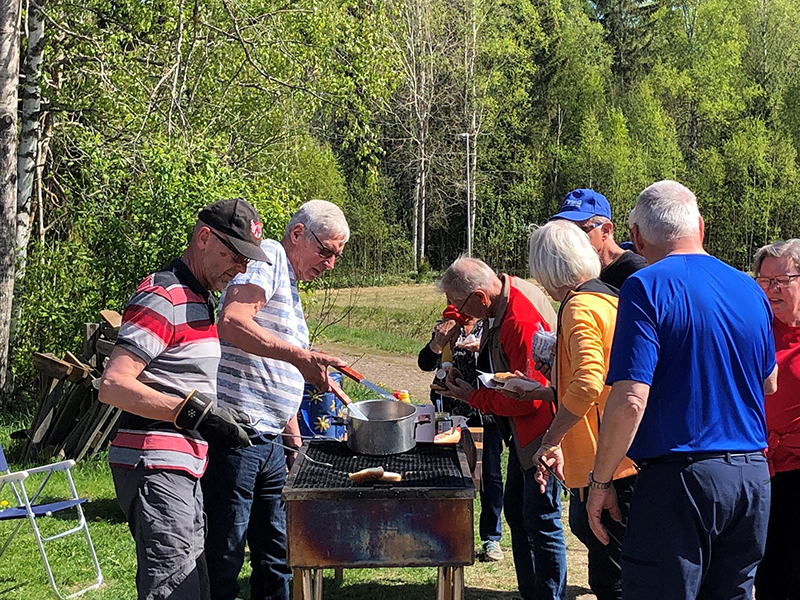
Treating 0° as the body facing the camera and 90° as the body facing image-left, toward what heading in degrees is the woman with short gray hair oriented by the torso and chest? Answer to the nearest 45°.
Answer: approximately 45°

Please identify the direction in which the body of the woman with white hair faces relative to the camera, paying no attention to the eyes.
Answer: to the viewer's left

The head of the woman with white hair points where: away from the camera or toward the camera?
away from the camera

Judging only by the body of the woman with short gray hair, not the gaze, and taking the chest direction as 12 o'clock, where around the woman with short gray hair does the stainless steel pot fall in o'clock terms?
The stainless steel pot is roughly at 1 o'clock from the woman with short gray hair.

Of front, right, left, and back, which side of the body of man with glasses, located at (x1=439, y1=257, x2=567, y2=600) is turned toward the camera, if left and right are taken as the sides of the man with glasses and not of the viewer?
left

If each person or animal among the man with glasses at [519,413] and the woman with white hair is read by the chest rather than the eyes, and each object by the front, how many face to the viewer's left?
2

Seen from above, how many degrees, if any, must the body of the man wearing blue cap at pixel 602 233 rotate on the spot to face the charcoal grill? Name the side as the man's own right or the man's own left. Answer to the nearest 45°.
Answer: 0° — they already face it

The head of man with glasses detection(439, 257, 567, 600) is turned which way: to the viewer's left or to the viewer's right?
to the viewer's left
